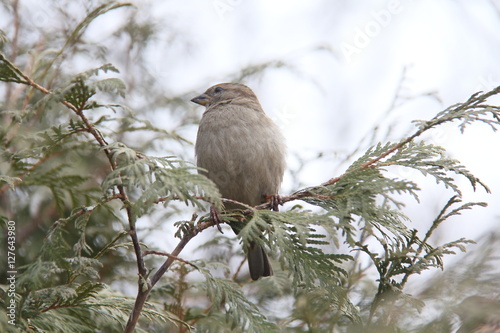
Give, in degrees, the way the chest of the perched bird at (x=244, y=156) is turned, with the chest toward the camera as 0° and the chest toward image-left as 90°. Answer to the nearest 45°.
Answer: approximately 45°
